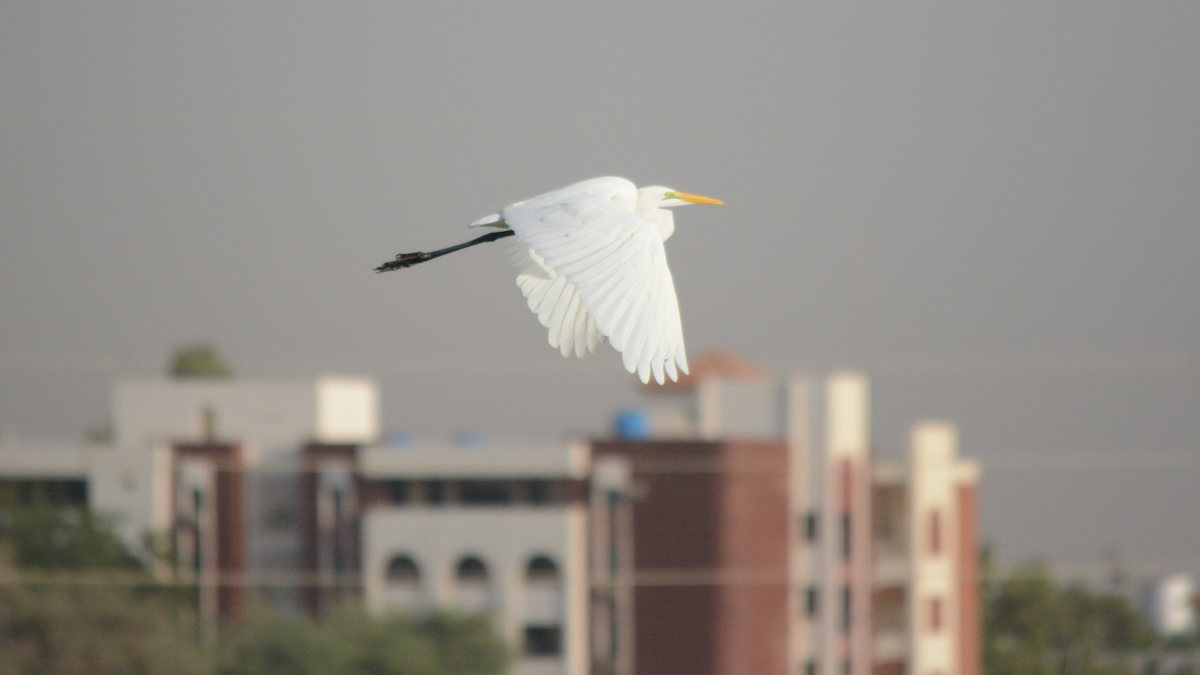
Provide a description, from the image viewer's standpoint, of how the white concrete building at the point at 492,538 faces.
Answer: facing the viewer

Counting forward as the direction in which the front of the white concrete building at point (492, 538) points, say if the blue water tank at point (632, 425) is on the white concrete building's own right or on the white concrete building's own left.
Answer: on the white concrete building's own left

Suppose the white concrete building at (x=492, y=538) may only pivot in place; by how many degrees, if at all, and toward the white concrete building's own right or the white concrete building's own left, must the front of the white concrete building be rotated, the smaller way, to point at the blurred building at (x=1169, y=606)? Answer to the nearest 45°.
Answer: approximately 135° to the white concrete building's own left

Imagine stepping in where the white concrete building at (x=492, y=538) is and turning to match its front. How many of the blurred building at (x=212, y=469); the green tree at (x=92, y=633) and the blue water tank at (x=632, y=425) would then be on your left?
1

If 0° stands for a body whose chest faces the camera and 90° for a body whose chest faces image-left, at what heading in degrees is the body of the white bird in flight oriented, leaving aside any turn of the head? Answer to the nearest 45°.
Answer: approximately 270°

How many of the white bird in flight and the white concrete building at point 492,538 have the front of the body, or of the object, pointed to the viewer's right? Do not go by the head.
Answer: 1

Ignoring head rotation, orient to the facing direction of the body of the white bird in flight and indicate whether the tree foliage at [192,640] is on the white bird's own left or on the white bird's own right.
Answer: on the white bird's own left

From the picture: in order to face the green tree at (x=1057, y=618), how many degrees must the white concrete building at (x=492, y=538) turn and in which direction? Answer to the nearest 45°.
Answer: approximately 135° to its left

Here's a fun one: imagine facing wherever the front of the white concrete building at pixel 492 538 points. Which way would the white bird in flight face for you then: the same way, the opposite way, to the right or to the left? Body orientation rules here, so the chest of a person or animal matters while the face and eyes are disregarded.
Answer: to the left

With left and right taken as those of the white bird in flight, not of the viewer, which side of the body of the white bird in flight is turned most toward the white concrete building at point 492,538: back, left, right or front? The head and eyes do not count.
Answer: left

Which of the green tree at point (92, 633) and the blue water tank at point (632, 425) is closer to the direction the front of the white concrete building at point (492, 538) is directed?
the green tree

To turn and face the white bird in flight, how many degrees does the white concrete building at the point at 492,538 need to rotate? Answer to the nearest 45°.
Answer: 0° — it already faces it

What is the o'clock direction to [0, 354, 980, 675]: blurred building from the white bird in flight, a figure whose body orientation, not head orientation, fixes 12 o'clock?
The blurred building is roughly at 9 o'clock from the white bird in flight.

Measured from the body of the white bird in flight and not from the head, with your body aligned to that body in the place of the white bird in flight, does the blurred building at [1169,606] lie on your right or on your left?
on your left

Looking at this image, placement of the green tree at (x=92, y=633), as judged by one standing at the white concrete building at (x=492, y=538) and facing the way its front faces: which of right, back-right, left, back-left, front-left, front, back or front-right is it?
front-right
